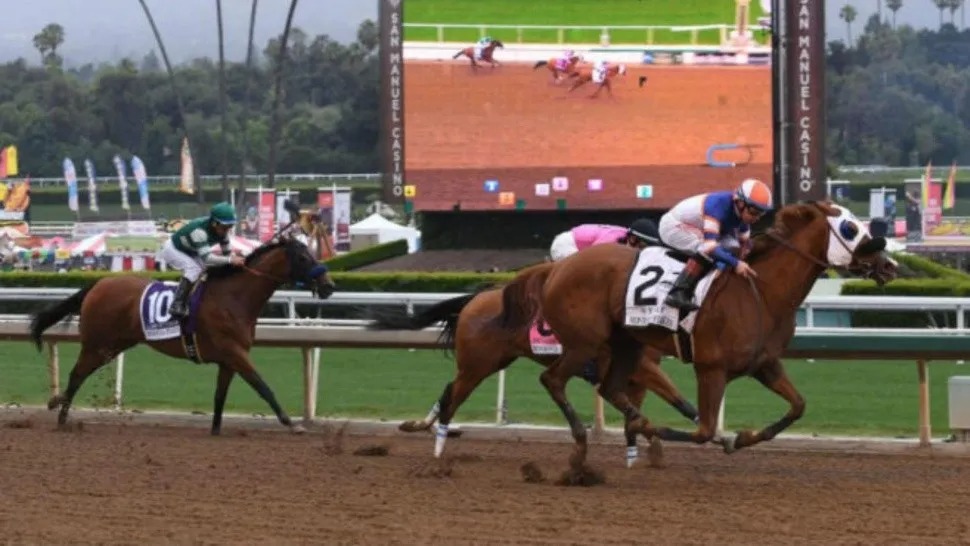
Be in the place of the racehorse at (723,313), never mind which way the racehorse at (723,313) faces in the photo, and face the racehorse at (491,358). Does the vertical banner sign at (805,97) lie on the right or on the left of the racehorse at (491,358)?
right

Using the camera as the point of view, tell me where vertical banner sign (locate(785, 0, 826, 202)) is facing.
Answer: facing the viewer

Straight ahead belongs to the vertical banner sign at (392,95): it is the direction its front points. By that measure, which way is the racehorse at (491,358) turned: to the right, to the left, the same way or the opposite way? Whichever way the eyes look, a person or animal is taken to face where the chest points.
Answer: to the left

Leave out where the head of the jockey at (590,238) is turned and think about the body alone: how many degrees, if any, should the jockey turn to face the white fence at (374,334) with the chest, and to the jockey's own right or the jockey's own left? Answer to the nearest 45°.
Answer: approximately 135° to the jockey's own left

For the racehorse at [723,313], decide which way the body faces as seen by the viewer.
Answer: to the viewer's right

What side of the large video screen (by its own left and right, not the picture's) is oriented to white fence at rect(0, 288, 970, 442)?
front

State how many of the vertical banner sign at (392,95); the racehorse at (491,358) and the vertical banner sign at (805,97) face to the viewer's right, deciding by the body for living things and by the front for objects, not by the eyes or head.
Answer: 1

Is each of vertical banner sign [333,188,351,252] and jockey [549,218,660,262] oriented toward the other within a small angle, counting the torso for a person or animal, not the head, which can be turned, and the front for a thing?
no

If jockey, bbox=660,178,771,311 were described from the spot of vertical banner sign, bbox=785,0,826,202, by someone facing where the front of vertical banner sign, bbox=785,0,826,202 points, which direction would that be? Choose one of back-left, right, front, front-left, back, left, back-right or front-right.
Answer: front

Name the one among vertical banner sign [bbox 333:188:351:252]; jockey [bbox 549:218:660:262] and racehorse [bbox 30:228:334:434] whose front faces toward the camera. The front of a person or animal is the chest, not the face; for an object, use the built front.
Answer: the vertical banner sign

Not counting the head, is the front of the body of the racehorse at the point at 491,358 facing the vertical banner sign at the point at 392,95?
no

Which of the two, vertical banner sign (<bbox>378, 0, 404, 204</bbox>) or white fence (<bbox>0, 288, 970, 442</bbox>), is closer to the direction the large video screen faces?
the white fence

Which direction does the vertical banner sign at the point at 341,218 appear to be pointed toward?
toward the camera

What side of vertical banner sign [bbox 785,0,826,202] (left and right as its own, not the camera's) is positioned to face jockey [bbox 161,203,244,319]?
front

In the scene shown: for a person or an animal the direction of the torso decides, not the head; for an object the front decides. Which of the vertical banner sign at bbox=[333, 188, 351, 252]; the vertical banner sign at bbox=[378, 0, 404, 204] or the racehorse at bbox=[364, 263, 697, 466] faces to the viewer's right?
the racehorse

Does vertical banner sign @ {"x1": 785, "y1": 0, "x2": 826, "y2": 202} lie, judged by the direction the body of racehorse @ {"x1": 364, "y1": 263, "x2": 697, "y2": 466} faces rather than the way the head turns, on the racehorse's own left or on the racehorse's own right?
on the racehorse's own left

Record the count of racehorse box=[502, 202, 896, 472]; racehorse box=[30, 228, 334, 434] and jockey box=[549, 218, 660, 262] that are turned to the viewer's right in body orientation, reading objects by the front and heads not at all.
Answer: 3

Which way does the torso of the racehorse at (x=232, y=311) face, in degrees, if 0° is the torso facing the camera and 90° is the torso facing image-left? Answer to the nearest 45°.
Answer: approximately 270°

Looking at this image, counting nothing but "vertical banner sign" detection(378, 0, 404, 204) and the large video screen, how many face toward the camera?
2

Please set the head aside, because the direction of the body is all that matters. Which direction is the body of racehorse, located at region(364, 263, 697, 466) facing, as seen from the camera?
to the viewer's right
